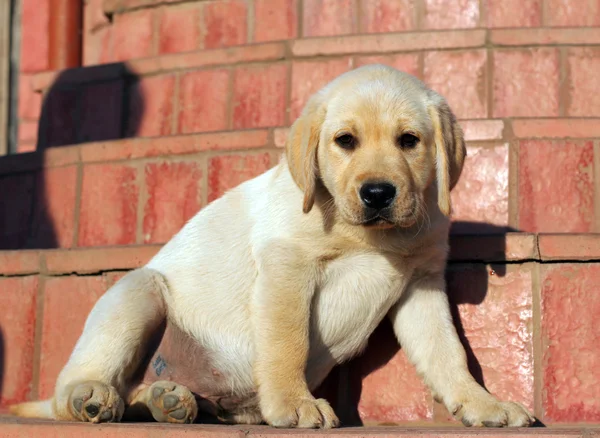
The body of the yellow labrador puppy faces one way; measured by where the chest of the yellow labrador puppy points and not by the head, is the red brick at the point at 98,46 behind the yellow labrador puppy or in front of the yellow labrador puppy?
behind

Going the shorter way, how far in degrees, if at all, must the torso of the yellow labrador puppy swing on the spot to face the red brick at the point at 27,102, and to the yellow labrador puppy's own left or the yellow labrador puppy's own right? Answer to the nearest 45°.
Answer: approximately 180°

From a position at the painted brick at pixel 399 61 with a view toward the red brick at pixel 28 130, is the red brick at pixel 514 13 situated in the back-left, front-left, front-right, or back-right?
back-right

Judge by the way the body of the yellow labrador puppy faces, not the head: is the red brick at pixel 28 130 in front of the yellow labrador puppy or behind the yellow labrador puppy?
behind

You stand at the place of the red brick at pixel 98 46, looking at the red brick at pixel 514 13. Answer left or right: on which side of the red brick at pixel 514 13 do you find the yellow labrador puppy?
right

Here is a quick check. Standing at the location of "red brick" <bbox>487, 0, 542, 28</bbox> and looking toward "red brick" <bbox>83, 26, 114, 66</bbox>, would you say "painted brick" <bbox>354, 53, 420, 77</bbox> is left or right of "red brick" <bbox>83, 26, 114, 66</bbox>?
left

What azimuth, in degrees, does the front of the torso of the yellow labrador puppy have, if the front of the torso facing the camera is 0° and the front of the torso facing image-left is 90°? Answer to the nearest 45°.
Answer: approximately 315°

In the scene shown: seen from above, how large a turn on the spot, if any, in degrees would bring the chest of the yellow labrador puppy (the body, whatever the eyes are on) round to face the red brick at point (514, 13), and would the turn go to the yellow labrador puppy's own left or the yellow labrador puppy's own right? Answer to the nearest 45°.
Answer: approximately 90° to the yellow labrador puppy's own left

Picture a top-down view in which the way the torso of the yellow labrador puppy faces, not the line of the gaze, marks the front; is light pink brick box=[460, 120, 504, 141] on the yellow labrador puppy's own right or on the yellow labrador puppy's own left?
on the yellow labrador puppy's own left
